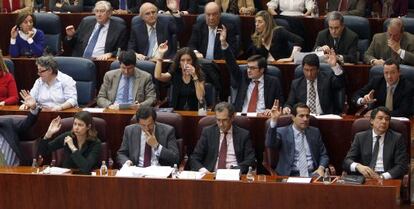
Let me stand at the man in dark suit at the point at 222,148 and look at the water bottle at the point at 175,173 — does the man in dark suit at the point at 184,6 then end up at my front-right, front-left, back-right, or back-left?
back-right

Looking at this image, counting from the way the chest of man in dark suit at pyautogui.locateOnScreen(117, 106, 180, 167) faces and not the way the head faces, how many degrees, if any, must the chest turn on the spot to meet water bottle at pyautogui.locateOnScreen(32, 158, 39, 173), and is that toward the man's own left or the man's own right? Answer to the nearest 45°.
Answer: approximately 90° to the man's own right

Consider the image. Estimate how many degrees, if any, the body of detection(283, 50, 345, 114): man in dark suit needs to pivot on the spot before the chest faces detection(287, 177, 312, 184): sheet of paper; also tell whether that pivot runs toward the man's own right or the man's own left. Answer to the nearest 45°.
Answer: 0° — they already face it

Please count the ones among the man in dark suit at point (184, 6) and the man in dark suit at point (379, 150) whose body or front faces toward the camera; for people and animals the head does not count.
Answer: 2

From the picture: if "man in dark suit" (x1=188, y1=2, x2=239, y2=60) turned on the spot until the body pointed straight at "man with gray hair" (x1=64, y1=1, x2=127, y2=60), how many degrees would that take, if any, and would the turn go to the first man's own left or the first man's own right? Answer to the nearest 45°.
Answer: approximately 90° to the first man's own right

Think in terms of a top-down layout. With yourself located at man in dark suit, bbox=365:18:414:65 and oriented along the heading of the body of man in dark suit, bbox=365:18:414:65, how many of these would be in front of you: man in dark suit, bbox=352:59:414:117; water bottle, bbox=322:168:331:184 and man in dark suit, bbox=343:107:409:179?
3

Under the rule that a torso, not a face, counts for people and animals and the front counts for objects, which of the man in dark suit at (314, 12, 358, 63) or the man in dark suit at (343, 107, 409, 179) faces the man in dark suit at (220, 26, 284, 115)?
the man in dark suit at (314, 12, 358, 63)
